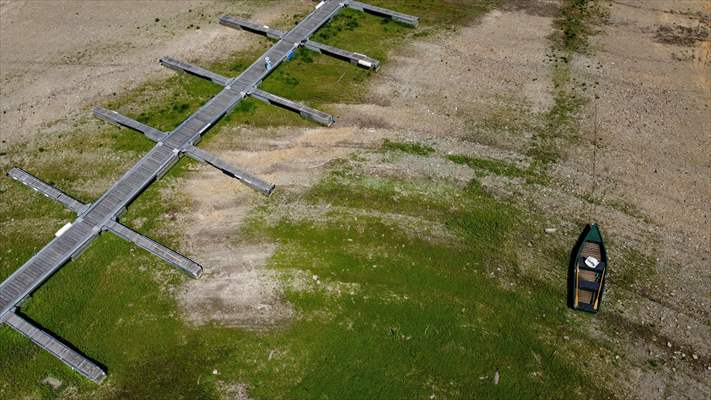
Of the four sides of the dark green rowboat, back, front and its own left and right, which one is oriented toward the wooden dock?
left

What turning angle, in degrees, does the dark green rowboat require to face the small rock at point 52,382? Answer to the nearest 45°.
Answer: approximately 135° to its left

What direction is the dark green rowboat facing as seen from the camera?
away from the camera
